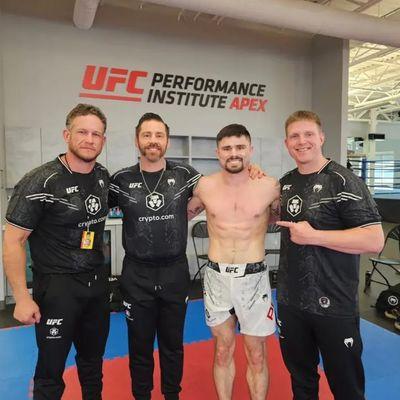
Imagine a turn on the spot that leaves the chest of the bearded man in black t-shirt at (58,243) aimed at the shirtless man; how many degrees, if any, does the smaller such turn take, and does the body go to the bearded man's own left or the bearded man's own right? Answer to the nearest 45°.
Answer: approximately 45° to the bearded man's own left

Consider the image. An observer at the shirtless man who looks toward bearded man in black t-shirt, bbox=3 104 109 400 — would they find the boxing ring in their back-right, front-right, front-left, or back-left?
back-right

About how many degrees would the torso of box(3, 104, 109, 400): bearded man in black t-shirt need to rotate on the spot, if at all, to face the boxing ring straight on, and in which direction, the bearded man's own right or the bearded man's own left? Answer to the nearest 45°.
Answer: approximately 90° to the bearded man's own left

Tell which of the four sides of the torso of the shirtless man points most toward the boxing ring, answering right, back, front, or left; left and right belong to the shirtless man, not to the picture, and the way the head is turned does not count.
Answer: back

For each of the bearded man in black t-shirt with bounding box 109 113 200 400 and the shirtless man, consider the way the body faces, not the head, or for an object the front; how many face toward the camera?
2

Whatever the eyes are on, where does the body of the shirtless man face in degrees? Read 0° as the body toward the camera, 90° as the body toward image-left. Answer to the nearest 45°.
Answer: approximately 0°

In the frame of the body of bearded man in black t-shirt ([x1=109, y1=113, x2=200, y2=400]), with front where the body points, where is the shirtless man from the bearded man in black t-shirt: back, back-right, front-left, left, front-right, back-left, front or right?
left

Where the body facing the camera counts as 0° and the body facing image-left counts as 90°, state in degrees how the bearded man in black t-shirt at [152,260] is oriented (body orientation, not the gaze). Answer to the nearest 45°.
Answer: approximately 0°

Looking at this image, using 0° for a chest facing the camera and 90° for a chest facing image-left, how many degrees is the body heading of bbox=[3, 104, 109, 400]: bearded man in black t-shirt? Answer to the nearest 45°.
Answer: approximately 315°
